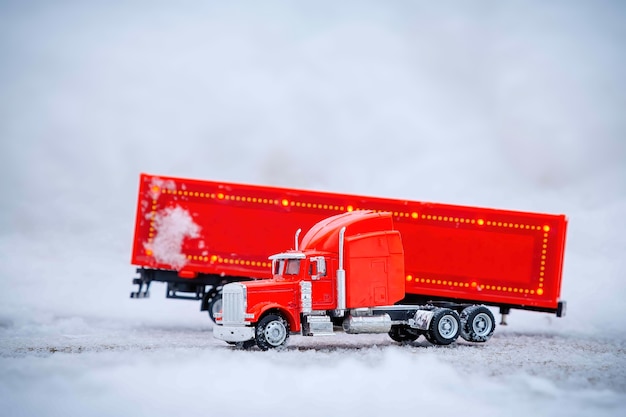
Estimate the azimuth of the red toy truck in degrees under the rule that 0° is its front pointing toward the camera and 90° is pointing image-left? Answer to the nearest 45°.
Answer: approximately 45°

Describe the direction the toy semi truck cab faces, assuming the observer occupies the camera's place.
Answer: facing the viewer and to the left of the viewer

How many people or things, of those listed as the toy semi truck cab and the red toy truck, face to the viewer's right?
0
